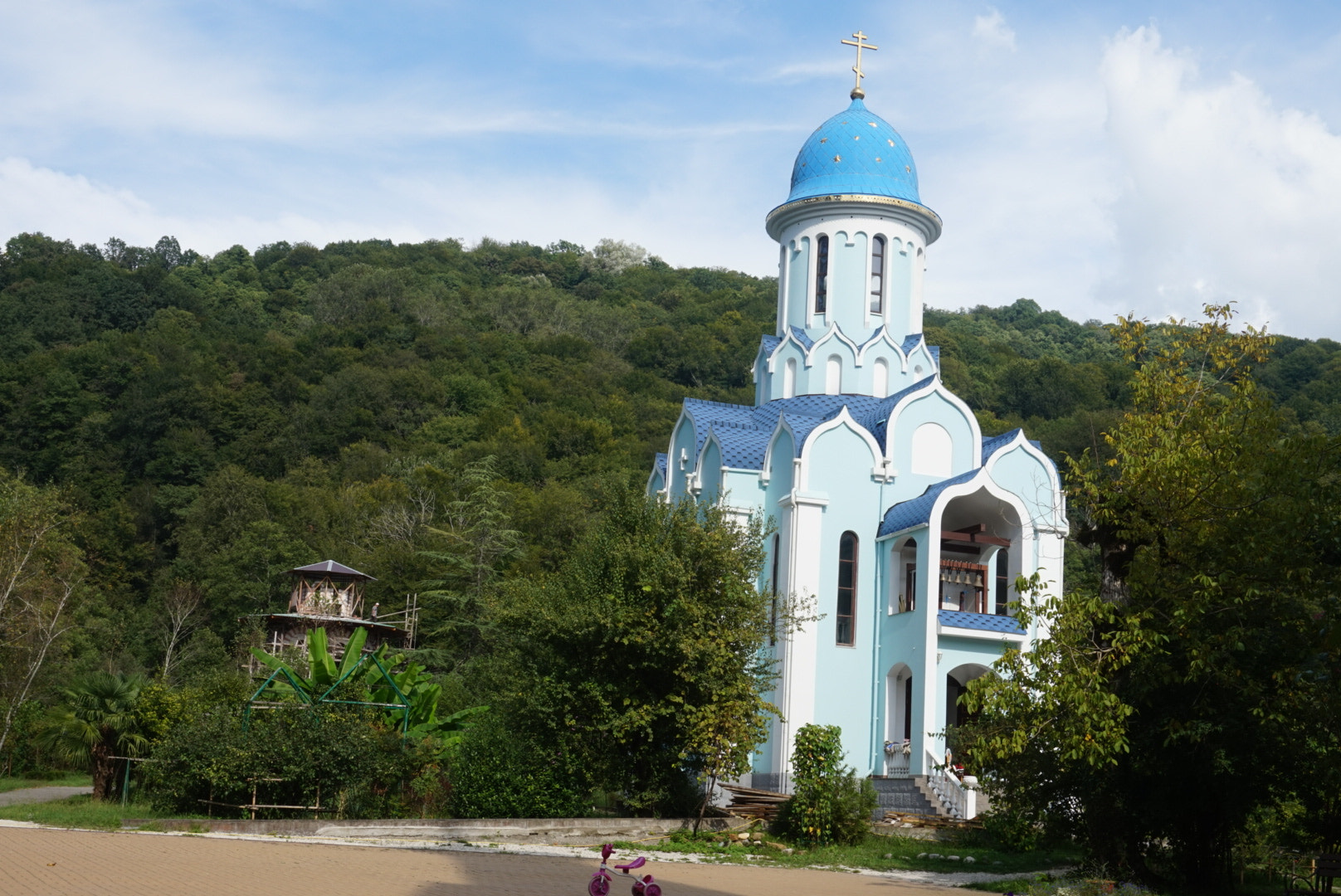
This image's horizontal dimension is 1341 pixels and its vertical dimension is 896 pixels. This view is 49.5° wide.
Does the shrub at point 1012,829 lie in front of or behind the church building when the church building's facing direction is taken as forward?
in front

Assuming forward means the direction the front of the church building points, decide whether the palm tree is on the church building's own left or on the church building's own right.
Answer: on the church building's own right

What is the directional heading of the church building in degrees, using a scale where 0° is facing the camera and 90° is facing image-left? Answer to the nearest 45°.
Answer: approximately 315°

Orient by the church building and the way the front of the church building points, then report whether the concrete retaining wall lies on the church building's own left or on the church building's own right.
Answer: on the church building's own right

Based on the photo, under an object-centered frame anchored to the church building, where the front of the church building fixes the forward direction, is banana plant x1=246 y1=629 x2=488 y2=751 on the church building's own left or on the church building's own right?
on the church building's own right

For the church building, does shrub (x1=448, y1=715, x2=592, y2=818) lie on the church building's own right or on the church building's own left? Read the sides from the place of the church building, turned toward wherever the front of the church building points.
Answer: on the church building's own right

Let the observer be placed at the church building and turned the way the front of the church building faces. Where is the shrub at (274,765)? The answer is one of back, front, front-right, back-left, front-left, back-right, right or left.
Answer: right
